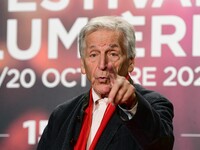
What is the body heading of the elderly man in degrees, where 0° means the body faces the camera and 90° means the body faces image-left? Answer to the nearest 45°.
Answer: approximately 0°
